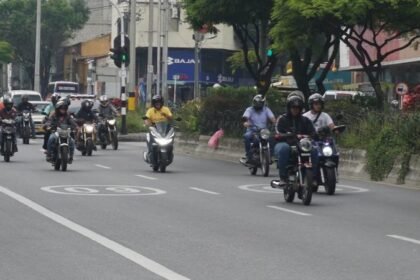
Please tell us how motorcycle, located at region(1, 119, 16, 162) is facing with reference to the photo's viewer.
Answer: facing the viewer

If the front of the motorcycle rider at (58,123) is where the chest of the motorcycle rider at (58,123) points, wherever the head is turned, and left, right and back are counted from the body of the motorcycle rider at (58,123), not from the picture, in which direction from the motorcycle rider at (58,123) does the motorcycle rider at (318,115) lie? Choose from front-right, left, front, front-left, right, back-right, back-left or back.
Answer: front-left

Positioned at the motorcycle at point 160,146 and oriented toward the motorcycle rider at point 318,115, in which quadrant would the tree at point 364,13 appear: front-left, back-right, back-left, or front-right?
front-left

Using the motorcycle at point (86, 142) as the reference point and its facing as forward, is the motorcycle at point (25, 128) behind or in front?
behind

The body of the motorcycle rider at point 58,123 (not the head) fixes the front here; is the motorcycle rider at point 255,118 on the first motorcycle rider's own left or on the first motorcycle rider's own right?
on the first motorcycle rider's own left

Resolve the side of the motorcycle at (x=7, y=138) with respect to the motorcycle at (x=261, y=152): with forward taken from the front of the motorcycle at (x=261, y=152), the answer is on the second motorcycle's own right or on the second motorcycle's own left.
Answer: on the second motorcycle's own right

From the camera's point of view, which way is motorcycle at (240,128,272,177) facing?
toward the camera

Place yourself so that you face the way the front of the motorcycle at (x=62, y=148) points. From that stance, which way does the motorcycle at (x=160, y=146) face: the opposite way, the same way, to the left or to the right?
the same way

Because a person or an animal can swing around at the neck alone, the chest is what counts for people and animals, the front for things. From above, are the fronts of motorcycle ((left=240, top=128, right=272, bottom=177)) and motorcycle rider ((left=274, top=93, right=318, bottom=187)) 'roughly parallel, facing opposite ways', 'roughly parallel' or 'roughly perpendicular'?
roughly parallel

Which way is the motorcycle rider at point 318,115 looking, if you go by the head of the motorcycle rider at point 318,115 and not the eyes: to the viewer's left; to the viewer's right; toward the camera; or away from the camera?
toward the camera

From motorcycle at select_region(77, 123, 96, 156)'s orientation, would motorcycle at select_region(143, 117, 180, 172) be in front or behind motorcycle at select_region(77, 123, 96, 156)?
in front

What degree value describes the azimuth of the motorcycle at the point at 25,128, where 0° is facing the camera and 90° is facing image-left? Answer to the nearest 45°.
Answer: approximately 0°

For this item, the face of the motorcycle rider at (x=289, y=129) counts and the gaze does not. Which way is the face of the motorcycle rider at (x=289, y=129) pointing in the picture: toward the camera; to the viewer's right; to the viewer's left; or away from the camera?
toward the camera

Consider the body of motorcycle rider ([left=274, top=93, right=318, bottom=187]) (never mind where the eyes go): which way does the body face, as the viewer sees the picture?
toward the camera

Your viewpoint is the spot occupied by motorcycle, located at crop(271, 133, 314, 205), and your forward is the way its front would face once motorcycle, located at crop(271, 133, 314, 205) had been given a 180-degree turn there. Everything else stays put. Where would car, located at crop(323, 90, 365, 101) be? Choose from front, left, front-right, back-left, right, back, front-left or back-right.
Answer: front
